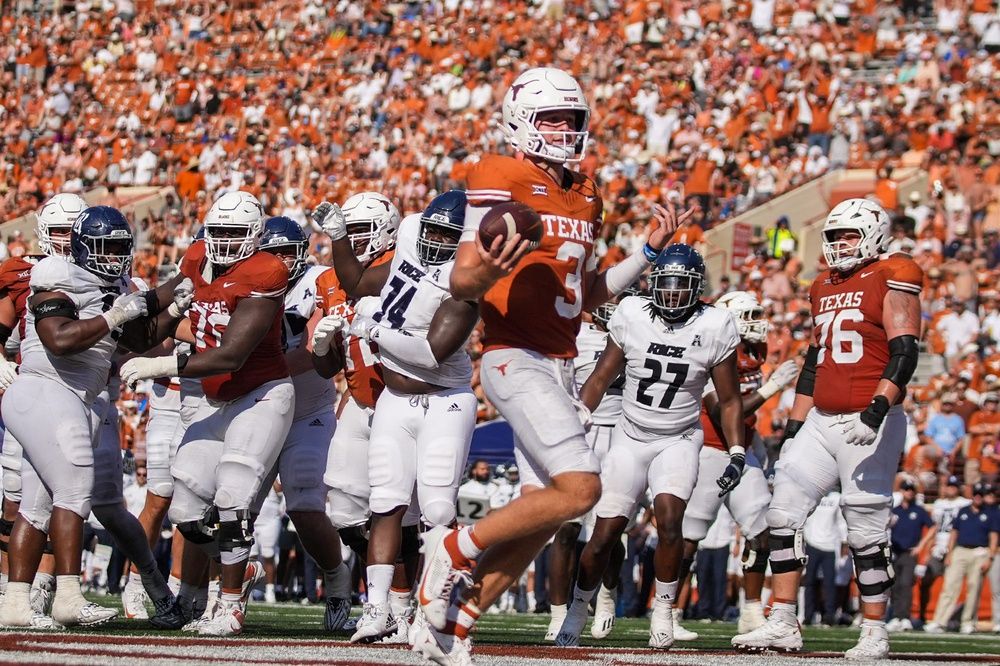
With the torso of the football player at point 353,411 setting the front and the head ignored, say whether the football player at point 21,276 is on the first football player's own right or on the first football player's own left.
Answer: on the first football player's own right

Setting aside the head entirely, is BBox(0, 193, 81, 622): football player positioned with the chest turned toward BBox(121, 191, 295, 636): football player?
yes

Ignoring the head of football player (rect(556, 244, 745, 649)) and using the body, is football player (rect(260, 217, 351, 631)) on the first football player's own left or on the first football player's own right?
on the first football player's own right

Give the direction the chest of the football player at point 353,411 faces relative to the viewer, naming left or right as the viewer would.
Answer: facing the viewer and to the left of the viewer

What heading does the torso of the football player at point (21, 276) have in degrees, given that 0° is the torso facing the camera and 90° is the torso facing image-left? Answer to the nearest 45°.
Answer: approximately 315°

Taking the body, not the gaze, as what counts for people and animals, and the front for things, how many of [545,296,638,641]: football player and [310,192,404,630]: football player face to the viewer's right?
0

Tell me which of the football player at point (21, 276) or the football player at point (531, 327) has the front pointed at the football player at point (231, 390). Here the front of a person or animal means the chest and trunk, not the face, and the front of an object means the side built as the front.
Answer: the football player at point (21, 276)

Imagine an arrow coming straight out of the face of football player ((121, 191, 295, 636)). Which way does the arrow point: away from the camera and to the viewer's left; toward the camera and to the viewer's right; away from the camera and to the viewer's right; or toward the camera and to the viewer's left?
toward the camera and to the viewer's left

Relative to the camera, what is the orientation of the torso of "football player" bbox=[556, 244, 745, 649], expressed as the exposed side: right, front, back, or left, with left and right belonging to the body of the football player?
front

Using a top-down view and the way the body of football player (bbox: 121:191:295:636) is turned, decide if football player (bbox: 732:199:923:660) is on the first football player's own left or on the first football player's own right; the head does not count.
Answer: on the first football player's own left

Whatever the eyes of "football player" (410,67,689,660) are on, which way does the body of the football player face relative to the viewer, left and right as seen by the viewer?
facing the viewer and to the right of the viewer
